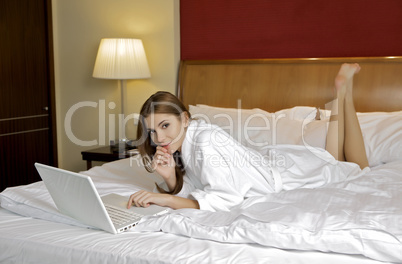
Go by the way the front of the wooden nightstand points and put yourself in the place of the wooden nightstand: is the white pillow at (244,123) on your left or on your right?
on your left

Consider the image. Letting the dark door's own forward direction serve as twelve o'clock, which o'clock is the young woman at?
The young woman is roughly at 1 o'clock from the dark door.

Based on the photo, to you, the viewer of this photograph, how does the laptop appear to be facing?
facing away from the viewer and to the right of the viewer

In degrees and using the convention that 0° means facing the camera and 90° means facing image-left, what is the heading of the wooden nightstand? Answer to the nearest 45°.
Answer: approximately 0°

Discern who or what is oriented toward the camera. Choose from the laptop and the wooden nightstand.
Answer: the wooden nightstand

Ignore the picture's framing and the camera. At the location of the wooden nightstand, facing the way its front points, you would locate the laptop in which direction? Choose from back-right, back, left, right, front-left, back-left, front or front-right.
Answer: front

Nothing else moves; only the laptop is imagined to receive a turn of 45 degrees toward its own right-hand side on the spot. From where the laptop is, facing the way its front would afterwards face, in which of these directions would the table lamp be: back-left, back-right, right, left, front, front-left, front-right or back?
left

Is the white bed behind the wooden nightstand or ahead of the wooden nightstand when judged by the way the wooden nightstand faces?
ahead

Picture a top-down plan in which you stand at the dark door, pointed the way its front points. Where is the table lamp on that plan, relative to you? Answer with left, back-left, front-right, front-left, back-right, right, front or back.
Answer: front

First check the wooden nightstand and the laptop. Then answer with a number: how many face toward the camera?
1

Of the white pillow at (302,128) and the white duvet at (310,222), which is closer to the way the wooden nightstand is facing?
the white duvet

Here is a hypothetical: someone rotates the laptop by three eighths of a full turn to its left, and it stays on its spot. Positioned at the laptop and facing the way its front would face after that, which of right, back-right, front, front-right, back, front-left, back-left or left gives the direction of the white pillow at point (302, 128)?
back-right

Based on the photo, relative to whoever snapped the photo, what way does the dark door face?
facing the viewer and to the right of the viewer

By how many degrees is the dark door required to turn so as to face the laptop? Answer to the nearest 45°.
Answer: approximately 45° to its right
